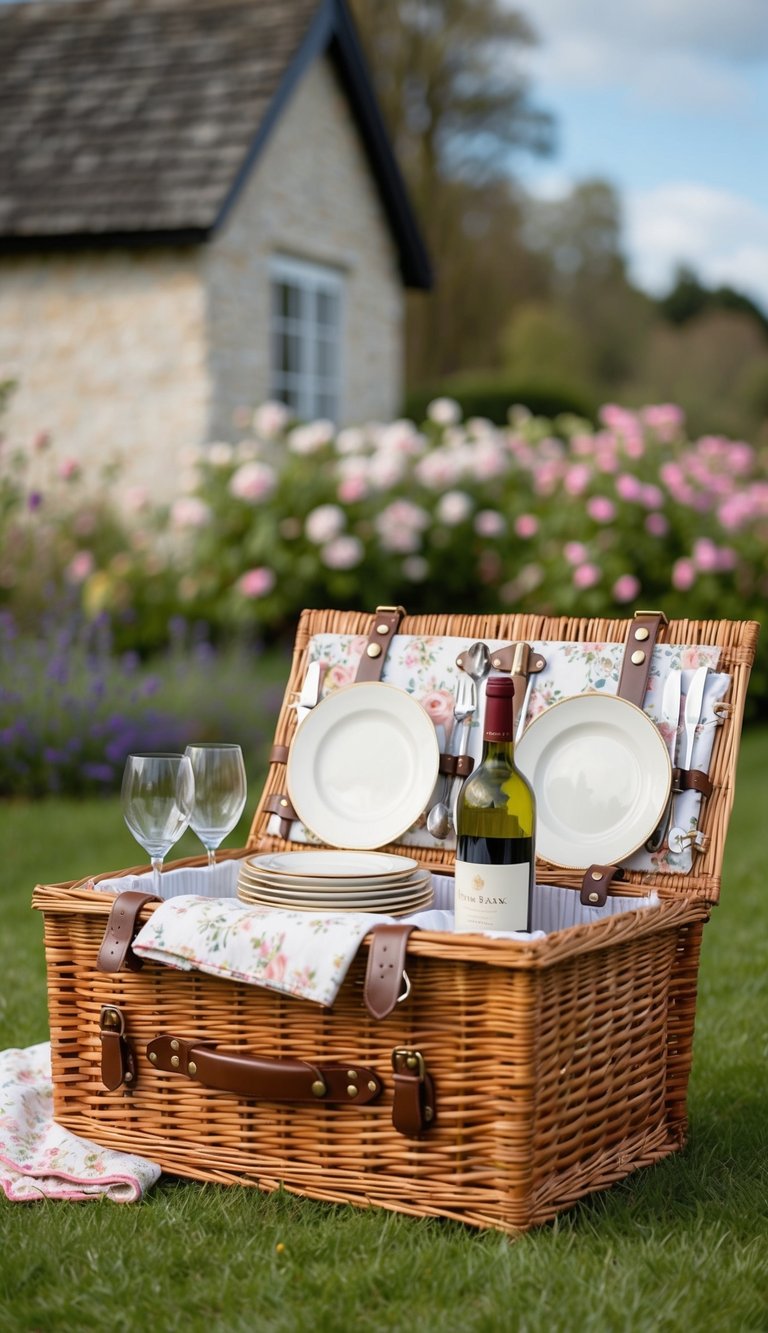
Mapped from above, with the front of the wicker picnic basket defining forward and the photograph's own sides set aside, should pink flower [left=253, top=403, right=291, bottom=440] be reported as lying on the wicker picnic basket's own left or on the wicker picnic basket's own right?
on the wicker picnic basket's own right

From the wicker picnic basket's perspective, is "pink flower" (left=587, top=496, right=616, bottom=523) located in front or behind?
behind

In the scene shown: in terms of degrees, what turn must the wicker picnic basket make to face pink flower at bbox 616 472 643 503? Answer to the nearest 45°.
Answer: approximately 135° to its right

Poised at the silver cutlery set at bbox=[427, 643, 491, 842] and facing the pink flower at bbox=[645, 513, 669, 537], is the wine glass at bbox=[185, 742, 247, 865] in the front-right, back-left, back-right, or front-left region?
back-left

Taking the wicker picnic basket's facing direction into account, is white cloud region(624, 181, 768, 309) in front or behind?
behind

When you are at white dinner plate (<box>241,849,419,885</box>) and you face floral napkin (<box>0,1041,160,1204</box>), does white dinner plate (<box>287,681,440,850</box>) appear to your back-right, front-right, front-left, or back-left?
back-right

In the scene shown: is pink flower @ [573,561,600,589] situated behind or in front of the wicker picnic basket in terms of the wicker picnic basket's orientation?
behind

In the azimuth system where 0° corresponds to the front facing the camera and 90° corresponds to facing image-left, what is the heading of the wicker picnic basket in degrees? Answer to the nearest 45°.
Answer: approximately 45°
